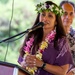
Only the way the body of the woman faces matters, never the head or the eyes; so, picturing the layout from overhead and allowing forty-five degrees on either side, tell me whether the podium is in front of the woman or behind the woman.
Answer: in front

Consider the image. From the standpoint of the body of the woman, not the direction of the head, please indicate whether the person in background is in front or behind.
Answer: behind

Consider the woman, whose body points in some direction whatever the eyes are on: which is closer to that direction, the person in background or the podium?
the podium

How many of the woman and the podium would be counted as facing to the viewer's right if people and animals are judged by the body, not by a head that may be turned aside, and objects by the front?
0
